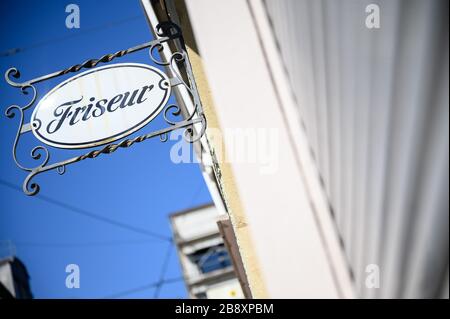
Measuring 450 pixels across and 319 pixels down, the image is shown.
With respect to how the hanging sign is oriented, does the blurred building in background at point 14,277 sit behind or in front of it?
behind

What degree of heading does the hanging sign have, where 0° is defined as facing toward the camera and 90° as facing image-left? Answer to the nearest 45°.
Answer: approximately 0°

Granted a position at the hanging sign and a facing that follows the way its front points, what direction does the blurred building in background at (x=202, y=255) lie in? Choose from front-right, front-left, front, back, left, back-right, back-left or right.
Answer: back
